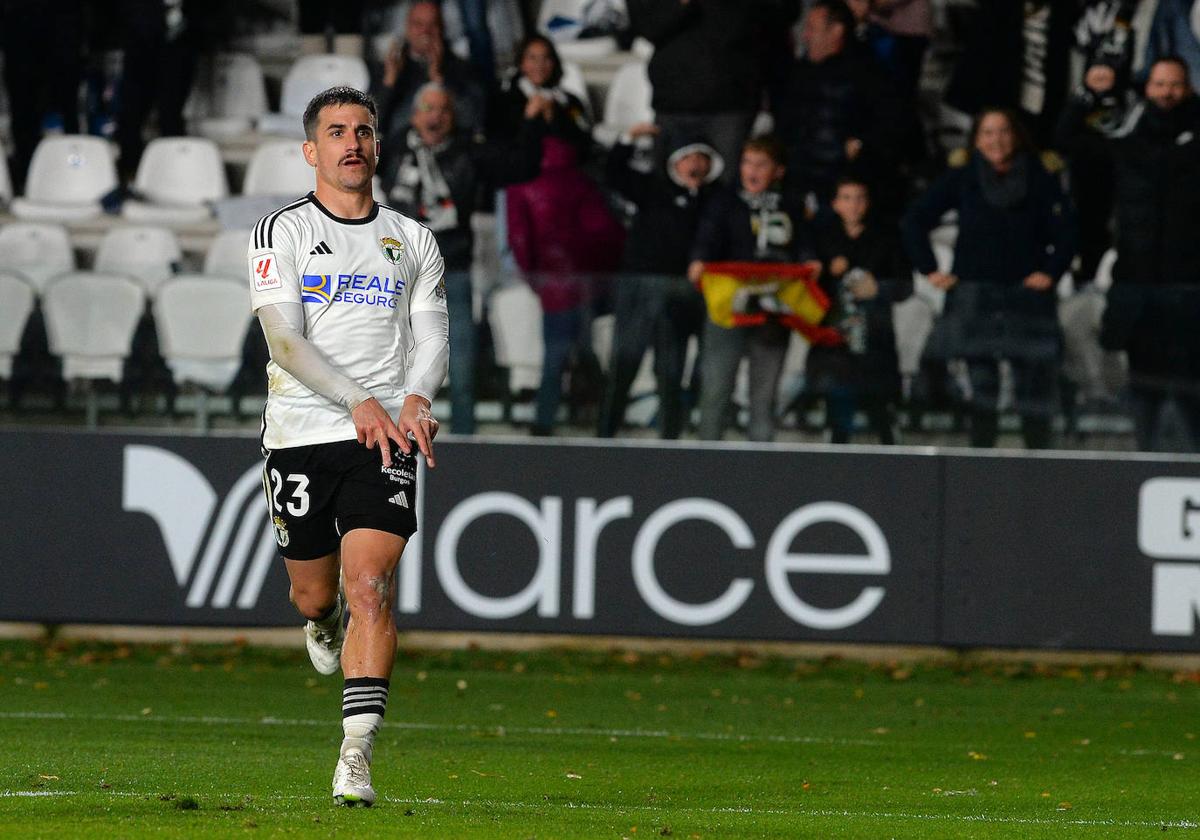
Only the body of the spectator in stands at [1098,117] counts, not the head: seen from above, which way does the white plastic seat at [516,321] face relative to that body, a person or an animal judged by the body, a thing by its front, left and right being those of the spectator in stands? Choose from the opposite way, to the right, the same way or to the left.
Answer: the same way

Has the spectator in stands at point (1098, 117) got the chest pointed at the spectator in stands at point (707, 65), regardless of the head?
no

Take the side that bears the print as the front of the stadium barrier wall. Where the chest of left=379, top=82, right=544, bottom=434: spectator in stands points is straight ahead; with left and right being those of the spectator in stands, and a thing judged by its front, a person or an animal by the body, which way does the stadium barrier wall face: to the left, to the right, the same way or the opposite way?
the same way

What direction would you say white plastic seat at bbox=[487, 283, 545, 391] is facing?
toward the camera

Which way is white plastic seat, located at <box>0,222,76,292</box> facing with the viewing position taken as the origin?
facing the viewer

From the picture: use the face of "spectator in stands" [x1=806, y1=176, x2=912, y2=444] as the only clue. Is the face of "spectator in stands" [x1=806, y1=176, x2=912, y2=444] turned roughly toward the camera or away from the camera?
toward the camera

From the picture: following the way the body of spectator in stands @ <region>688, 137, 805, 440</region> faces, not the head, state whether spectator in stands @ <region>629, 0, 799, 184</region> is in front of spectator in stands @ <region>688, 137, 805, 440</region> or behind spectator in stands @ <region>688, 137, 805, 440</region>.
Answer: behind

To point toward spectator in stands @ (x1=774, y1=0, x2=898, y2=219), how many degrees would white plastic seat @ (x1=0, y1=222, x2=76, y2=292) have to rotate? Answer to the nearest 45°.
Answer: approximately 90° to its left

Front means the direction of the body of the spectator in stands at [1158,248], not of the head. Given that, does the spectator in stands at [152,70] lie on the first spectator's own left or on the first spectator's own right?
on the first spectator's own right

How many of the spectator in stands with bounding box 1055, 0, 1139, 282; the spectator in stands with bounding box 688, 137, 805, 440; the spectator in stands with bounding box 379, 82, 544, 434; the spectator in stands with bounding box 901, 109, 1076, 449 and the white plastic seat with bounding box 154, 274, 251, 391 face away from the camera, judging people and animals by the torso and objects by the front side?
0

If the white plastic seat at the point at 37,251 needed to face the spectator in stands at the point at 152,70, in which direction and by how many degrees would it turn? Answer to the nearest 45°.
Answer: approximately 180°

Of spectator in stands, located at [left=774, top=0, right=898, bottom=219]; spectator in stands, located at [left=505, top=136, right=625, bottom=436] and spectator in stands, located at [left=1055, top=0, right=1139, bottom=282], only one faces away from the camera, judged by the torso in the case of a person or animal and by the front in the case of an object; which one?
spectator in stands, located at [left=505, top=136, right=625, bottom=436]

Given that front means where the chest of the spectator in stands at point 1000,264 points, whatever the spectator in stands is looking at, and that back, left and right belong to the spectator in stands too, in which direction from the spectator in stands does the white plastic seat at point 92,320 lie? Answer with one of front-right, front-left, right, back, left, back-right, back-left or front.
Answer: right

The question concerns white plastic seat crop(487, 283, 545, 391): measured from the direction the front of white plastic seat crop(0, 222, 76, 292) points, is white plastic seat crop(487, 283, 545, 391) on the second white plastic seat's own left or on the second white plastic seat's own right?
on the second white plastic seat's own left

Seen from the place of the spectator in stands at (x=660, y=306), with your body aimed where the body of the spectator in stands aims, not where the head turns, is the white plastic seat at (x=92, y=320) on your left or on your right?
on your right

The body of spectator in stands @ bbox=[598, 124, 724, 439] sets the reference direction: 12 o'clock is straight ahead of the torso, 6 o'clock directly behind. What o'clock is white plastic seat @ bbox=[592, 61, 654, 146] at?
The white plastic seat is roughly at 6 o'clock from the spectator in stands.

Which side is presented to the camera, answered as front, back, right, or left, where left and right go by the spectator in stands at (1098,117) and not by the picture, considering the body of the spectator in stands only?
front

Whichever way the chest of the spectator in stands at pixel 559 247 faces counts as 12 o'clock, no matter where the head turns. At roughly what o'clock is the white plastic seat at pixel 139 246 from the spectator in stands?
The white plastic seat is roughly at 10 o'clock from the spectator in stands.

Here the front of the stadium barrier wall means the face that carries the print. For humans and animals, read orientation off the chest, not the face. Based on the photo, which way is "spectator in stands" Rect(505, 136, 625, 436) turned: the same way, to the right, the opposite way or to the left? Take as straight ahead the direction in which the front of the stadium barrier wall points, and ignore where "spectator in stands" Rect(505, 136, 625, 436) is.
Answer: the opposite way

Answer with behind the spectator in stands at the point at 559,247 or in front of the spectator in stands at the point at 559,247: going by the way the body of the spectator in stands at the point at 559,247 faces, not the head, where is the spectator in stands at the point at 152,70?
in front

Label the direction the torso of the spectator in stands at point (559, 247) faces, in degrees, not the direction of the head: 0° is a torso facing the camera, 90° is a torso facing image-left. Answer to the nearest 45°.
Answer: approximately 180°
